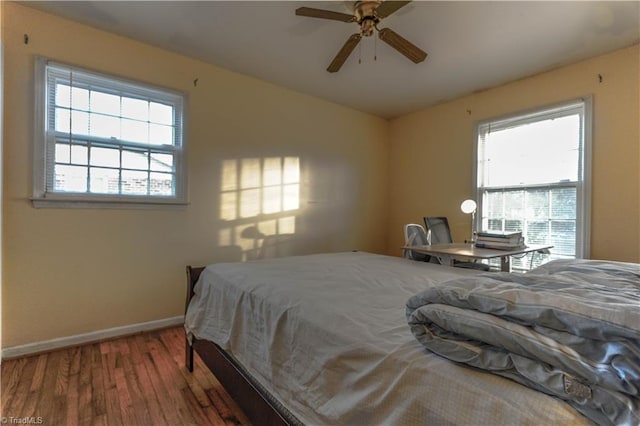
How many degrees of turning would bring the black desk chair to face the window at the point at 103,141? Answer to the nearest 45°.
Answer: approximately 90° to its right

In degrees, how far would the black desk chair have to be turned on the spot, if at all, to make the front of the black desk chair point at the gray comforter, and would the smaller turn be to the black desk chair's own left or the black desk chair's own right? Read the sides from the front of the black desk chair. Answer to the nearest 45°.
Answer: approximately 45° to the black desk chair's own right

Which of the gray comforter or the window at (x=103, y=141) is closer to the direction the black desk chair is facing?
the gray comforter
